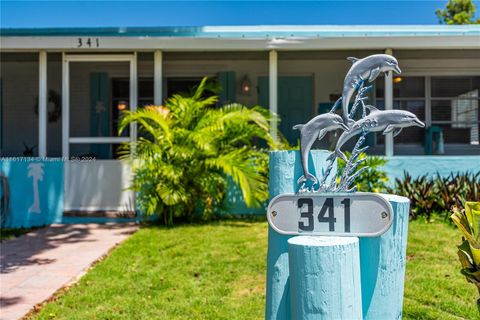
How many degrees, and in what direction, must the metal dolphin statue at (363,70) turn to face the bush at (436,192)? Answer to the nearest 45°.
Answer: approximately 90° to its left

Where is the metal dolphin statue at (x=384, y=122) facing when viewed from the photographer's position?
facing to the right of the viewer

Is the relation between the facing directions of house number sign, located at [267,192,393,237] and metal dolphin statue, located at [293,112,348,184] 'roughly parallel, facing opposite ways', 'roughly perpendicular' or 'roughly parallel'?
roughly perpendicular

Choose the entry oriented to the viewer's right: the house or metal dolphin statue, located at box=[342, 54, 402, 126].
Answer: the metal dolphin statue

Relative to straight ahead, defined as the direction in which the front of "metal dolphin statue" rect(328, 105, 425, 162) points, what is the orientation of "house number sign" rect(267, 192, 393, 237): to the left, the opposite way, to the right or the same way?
to the right

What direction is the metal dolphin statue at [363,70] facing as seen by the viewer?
to the viewer's right

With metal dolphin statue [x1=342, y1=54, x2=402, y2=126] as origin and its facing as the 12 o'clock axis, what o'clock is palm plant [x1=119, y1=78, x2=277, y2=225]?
The palm plant is roughly at 8 o'clock from the metal dolphin statue.

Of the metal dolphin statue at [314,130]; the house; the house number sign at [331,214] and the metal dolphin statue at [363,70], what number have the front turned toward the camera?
2
